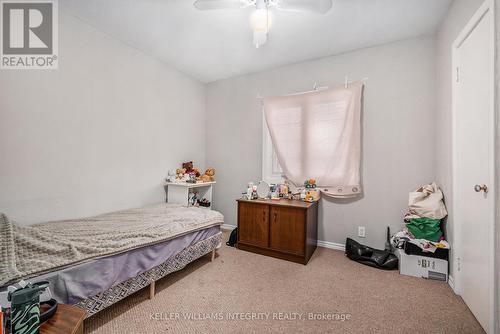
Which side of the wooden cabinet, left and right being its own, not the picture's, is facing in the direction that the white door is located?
left

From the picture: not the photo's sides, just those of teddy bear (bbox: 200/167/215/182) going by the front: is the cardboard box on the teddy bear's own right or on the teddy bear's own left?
on the teddy bear's own left

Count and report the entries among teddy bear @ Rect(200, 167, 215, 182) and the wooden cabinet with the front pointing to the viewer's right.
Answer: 0

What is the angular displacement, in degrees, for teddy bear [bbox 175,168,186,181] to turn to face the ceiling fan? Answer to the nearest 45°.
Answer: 0° — it already faces it

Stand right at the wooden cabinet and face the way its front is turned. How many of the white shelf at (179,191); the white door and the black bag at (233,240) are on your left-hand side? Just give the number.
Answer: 1

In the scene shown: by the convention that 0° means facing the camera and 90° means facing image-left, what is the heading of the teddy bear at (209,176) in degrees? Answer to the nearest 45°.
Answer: approximately 45°

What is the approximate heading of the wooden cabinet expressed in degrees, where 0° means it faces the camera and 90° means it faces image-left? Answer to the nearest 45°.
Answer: approximately 45°

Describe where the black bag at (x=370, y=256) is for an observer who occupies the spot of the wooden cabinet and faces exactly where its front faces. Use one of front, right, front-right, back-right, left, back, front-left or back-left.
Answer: back-left
